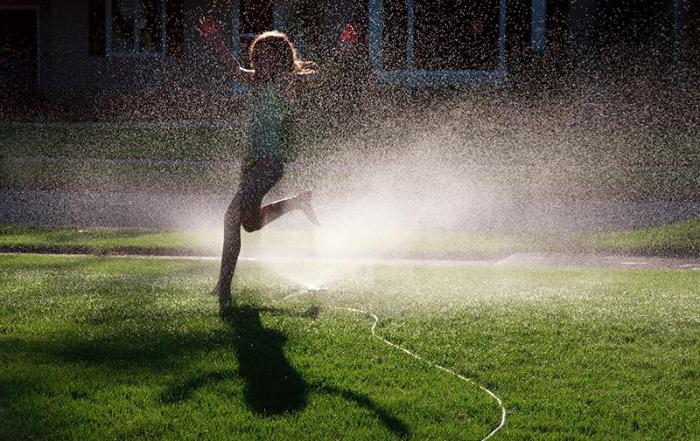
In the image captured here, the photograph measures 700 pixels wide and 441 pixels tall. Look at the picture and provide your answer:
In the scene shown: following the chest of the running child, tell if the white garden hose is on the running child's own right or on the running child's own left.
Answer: on the running child's own left

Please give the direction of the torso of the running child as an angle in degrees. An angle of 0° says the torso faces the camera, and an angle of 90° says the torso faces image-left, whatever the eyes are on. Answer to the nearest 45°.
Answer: approximately 45°
